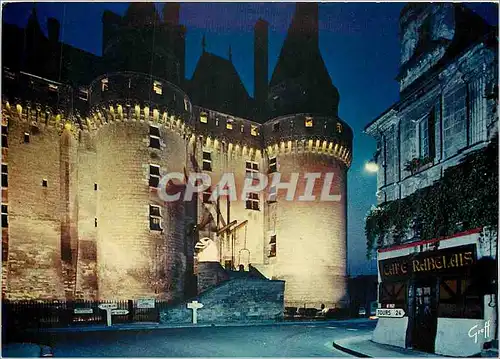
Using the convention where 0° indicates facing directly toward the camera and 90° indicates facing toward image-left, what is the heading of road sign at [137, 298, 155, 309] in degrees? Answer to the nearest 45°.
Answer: approximately 0°

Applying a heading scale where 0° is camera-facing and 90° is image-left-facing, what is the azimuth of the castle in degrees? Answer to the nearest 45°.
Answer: approximately 315°

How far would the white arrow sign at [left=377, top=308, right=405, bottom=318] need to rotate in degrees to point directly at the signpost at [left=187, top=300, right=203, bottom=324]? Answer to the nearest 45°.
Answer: approximately 135° to its right

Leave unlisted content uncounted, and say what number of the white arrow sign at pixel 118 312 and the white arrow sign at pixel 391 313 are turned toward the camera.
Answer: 2
